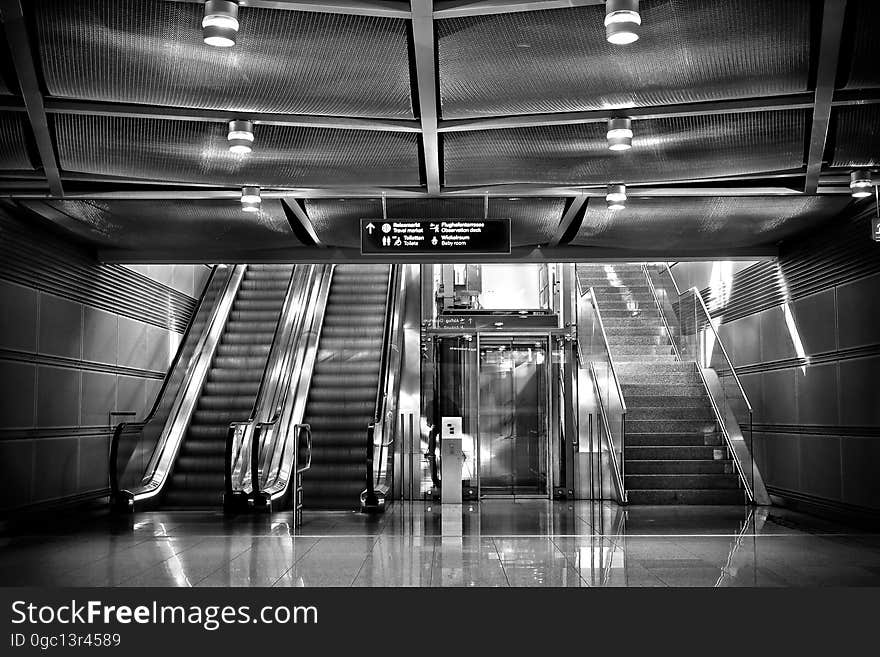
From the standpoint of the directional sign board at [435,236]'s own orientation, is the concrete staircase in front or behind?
behind

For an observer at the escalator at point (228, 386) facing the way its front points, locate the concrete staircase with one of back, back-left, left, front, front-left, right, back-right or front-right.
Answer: left

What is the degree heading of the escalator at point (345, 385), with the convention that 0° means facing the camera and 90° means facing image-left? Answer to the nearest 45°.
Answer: approximately 0°

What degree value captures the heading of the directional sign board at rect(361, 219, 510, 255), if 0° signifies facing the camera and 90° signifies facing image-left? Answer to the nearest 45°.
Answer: approximately 0°

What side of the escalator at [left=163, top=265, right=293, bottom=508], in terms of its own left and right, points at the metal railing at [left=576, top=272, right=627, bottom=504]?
left
